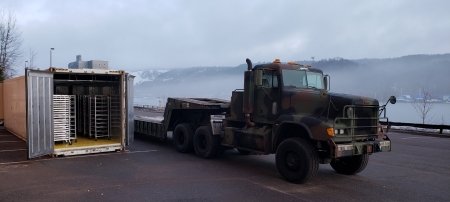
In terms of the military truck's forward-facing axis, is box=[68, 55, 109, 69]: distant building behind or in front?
behind

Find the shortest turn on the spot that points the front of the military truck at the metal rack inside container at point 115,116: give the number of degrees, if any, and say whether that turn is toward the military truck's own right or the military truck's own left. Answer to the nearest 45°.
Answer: approximately 180°

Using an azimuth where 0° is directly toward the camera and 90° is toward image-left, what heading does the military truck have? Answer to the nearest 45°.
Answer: approximately 315°

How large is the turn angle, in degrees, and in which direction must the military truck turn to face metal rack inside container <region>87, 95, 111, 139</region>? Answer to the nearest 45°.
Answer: approximately 180°

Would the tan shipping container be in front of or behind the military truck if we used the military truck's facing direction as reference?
behind

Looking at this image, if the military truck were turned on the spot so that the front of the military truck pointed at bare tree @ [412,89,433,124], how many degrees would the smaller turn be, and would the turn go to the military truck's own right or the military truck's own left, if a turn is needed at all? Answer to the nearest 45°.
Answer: approximately 90° to the military truck's own left
